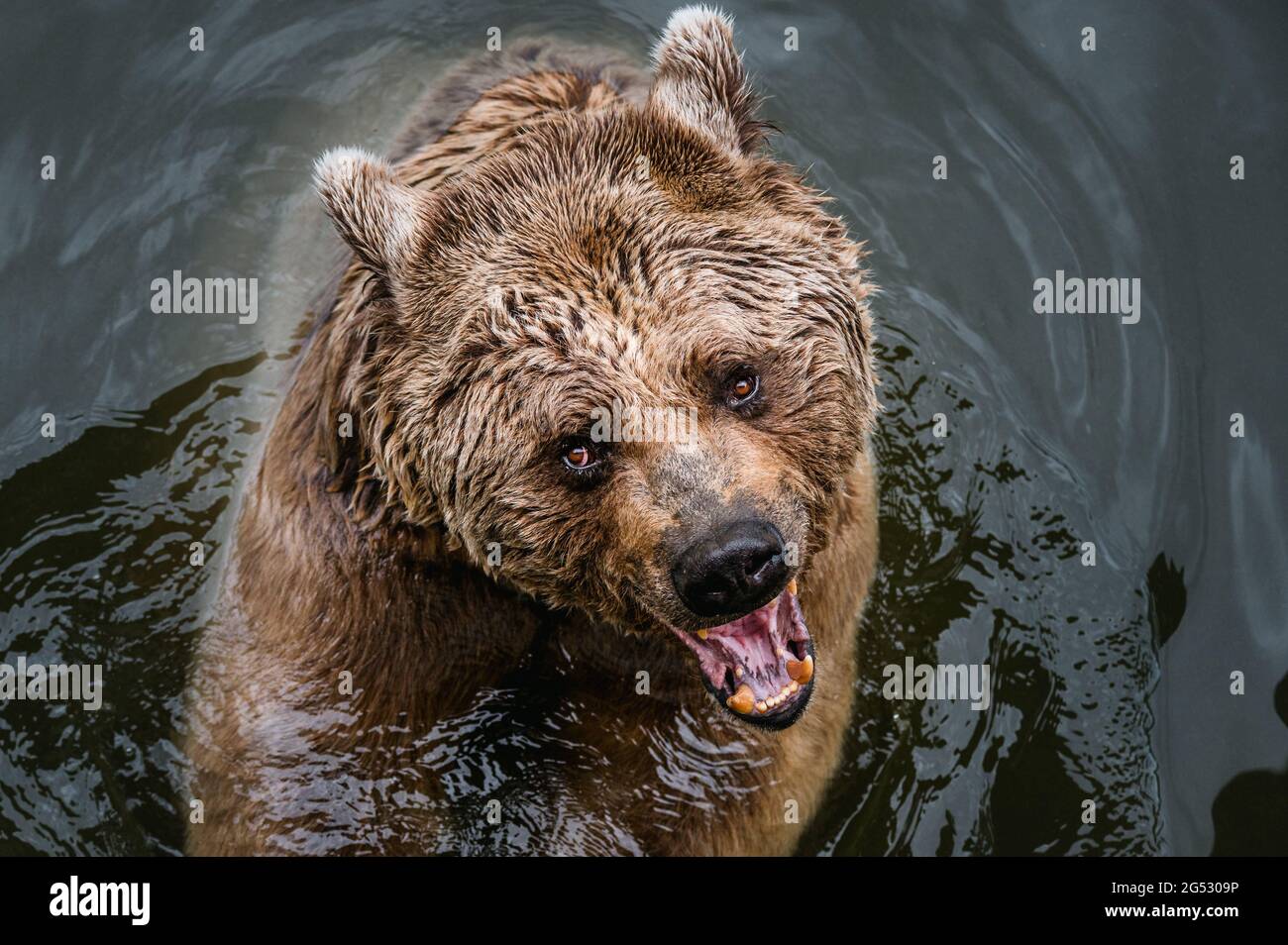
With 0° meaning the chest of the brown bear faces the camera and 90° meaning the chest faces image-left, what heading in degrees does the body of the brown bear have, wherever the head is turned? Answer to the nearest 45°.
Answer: approximately 0°
